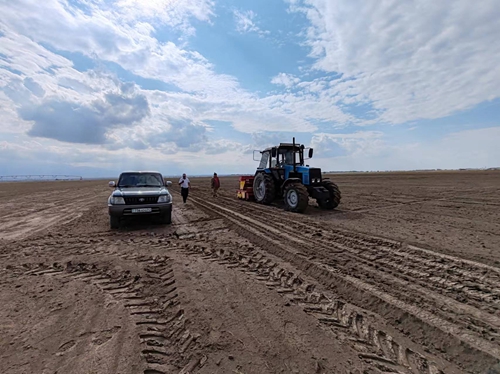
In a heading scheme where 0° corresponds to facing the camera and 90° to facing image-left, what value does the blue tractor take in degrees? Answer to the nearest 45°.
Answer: approximately 315°
